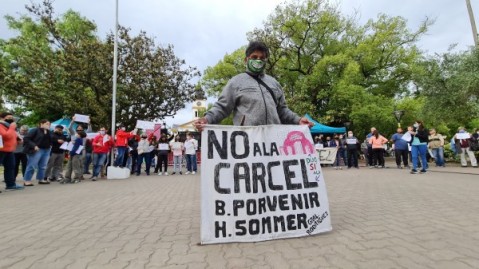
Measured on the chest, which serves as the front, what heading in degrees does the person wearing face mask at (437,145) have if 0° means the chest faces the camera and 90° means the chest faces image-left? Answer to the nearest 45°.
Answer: approximately 45°

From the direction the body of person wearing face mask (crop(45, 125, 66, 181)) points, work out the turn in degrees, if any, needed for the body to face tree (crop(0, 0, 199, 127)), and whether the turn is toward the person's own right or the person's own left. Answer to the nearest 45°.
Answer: approximately 135° to the person's own left

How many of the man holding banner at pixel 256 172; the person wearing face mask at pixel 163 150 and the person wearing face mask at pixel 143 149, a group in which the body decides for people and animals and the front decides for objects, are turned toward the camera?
3

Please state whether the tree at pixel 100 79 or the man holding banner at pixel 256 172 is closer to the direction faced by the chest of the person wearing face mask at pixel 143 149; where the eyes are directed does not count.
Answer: the man holding banner

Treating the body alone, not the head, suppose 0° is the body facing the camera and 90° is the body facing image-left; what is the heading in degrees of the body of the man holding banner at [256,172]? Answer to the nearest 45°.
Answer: approximately 0°

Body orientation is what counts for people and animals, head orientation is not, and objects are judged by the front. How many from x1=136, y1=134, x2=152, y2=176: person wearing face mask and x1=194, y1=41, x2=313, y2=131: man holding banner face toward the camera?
2

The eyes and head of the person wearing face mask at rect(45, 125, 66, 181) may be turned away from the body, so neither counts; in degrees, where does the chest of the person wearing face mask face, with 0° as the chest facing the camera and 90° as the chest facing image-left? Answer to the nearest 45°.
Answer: approximately 315°

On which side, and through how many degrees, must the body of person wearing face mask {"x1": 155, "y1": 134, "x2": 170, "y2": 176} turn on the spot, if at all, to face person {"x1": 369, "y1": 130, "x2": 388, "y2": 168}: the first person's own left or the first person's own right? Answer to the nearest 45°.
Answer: approximately 90° to the first person's own left
